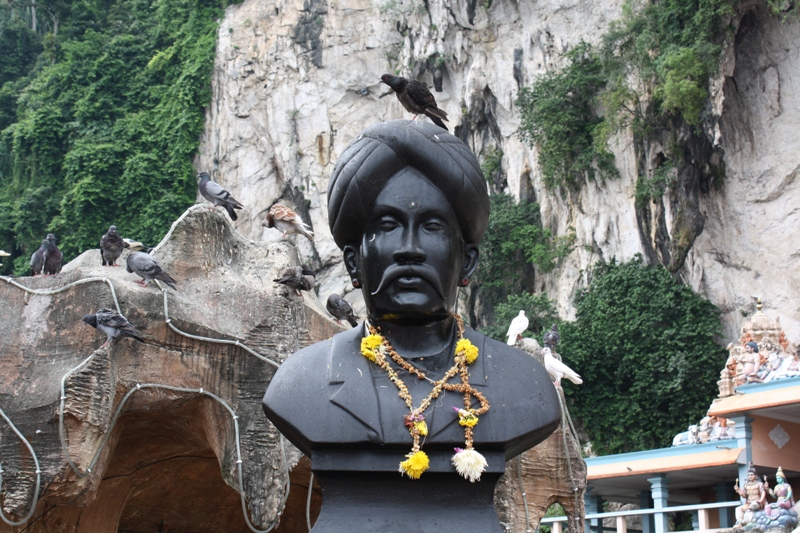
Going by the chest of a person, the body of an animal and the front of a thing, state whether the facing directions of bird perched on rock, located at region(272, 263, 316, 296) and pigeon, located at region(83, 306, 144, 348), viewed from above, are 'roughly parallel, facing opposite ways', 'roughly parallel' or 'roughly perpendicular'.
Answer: roughly parallel, facing opposite ways

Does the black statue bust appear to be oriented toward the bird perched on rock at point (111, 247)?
no

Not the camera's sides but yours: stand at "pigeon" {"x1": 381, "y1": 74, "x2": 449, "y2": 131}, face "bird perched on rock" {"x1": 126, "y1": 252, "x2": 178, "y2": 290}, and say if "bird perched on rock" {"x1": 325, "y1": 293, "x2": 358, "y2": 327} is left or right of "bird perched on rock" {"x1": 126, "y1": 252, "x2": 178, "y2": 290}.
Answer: right

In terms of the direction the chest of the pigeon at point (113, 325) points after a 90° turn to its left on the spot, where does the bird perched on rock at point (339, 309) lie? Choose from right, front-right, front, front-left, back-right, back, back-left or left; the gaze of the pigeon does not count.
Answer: back-left

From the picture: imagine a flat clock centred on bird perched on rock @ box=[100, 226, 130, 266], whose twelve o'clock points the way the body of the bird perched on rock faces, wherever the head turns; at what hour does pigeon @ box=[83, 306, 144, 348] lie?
The pigeon is roughly at 12 o'clock from the bird perched on rock.

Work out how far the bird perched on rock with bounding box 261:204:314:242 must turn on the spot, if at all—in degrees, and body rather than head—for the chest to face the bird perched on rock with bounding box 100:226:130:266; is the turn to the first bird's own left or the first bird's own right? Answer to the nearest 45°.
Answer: approximately 45° to the first bird's own left

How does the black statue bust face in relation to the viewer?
toward the camera

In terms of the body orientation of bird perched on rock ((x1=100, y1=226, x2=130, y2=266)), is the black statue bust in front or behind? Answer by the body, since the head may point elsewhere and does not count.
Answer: in front

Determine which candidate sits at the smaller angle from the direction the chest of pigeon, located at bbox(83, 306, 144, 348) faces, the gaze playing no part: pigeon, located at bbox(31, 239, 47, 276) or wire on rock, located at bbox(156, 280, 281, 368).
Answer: the pigeon

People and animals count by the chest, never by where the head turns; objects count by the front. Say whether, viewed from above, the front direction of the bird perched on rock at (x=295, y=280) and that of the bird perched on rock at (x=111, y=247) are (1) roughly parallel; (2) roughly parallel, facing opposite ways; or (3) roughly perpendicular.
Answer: roughly perpendicular

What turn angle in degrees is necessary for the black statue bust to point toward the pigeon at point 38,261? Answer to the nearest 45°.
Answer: approximately 135° to its right
